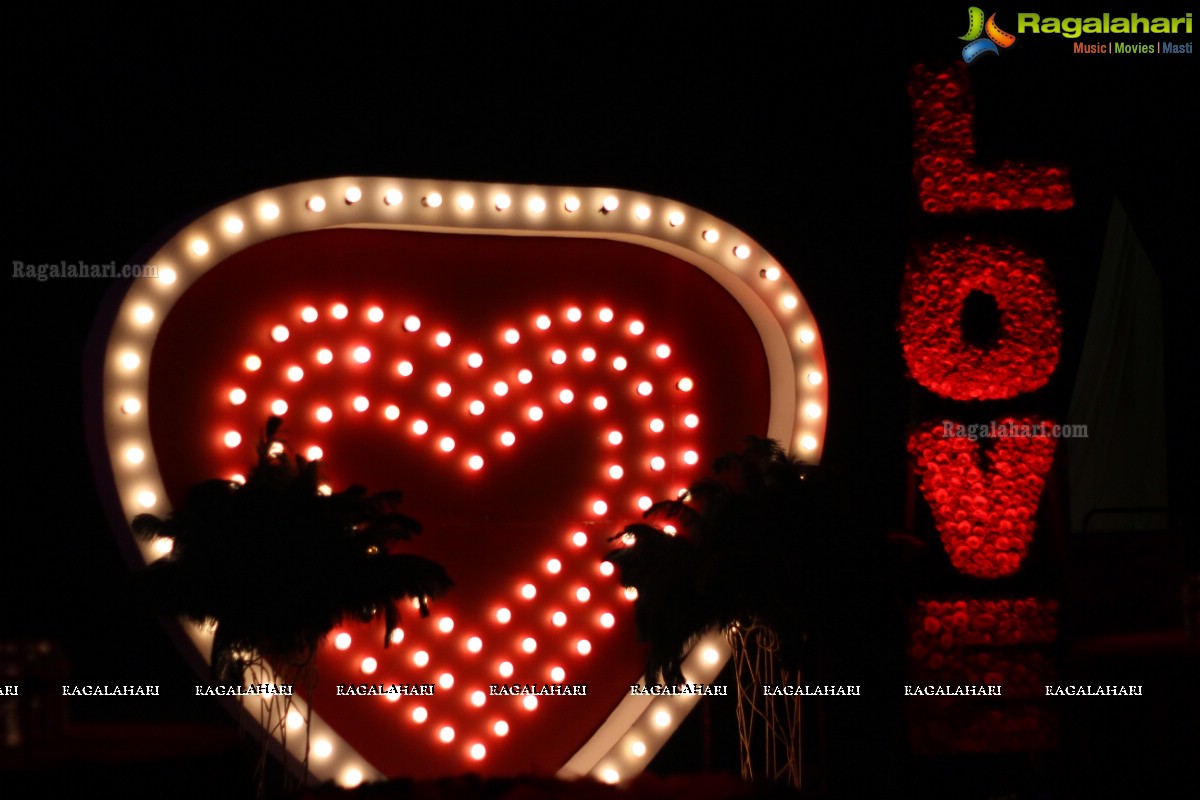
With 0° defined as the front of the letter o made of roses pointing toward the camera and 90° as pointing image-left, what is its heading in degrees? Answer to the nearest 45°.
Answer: approximately 0°

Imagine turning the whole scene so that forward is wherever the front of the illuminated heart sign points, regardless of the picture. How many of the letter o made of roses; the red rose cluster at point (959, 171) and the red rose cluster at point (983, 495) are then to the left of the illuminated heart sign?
3

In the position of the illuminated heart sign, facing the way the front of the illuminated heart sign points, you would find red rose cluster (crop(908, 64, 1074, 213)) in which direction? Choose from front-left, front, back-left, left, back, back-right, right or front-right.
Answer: left

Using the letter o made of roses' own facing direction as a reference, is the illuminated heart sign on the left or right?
on its right

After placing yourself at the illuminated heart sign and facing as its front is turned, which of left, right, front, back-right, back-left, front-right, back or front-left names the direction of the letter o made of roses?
left

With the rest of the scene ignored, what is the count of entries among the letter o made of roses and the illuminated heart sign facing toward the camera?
2

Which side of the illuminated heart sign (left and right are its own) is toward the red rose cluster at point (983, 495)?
left
